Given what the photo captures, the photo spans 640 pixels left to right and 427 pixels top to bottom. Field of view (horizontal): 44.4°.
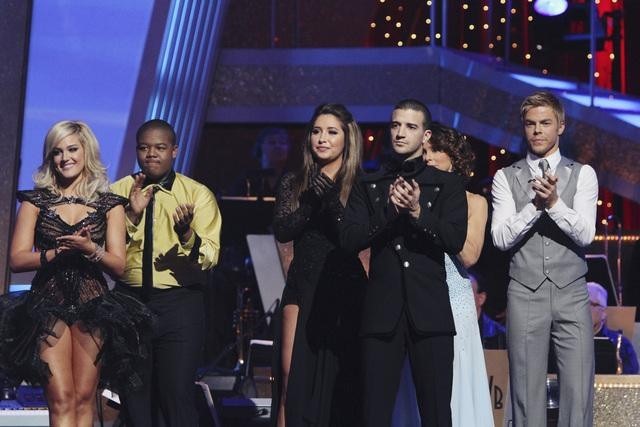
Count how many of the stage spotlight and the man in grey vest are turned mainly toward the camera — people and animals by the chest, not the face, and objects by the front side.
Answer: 2

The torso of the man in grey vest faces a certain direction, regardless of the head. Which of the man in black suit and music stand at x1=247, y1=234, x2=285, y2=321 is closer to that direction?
the man in black suit

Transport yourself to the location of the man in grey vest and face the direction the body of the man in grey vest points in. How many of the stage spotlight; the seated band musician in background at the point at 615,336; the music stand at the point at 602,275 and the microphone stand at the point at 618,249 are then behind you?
4

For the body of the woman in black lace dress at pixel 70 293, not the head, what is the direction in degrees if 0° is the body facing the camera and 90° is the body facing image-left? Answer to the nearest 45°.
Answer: approximately 0°

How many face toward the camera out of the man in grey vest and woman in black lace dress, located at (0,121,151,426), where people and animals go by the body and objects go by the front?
2

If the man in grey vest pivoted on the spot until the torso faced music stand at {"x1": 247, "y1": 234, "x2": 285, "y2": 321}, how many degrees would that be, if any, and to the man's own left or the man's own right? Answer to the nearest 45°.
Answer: approximately 135° to the man's own right

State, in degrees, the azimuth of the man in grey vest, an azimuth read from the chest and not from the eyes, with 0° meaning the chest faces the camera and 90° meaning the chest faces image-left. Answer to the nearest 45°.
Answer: approximately 0°

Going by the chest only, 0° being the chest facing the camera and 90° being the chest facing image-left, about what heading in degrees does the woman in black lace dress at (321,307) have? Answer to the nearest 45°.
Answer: approximately 45°

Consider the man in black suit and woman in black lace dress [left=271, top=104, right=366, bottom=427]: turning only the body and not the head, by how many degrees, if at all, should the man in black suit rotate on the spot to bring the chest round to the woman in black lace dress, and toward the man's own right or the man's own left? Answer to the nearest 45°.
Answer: approximately 135° to the man's own right
